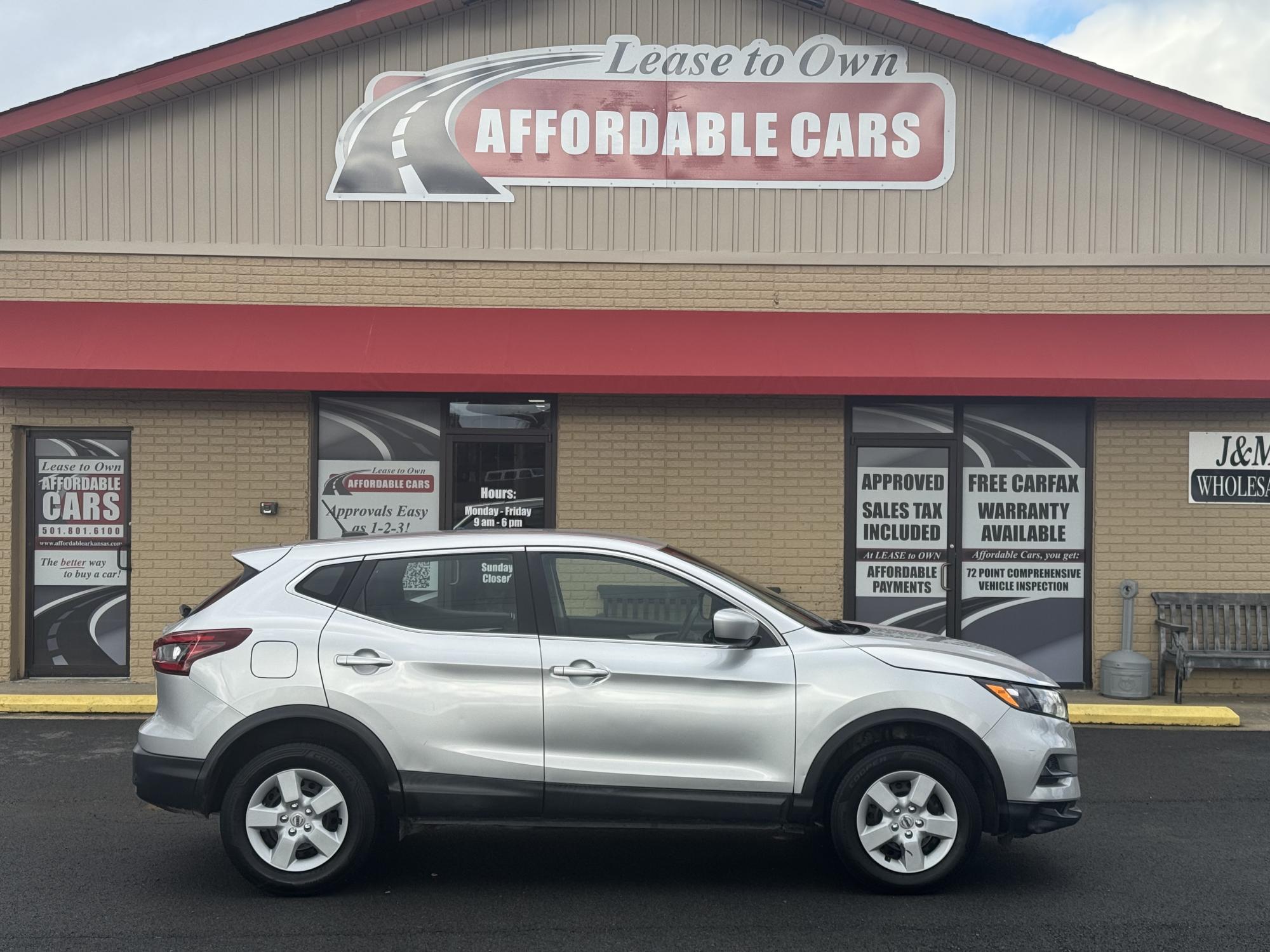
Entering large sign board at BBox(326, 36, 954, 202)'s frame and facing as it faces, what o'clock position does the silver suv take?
The silver suv is roughly at 12 o'clock from the large sign board.

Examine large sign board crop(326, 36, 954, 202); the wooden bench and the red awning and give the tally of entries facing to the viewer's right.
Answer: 0

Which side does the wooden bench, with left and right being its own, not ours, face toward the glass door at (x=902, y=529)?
right

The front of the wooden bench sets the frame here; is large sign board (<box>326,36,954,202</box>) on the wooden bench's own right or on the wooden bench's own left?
on the wooden bench's own right

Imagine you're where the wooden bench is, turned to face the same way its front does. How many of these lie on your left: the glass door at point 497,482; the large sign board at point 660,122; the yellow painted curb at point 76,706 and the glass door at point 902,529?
0

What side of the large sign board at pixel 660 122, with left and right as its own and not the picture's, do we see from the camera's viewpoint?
front

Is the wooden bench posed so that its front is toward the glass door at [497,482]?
no

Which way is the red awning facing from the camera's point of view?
toward the camera

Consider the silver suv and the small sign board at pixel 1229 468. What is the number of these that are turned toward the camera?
1

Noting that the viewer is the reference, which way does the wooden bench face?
facing the viewer

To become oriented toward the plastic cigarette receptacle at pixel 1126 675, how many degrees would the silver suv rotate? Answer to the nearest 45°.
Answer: approximately 45° to its left

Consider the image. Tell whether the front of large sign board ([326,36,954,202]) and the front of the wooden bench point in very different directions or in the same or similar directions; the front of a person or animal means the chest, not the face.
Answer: same or similar directions

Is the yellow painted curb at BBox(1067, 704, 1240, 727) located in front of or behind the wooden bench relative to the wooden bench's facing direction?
in front

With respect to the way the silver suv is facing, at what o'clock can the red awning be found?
The red awning is roughly at 9 o'clock from the silver suv.

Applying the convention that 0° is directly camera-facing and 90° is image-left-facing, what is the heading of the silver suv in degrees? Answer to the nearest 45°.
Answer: approximately 270°
